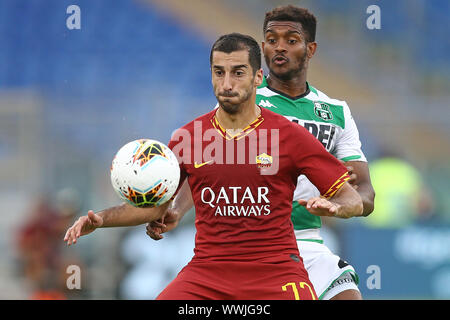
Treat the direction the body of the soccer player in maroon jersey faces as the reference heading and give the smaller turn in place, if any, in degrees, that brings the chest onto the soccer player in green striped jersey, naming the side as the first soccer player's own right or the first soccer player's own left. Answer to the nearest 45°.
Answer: approximately 135° to the first soccer player's own left

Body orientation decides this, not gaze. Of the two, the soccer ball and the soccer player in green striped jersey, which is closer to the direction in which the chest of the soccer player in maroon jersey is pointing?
the soccer ball

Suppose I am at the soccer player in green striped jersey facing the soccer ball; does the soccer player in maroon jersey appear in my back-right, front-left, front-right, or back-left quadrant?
front-left

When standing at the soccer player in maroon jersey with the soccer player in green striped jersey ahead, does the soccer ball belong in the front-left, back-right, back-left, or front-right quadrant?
back-left

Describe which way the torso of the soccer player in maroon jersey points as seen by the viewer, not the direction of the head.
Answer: toward the camera

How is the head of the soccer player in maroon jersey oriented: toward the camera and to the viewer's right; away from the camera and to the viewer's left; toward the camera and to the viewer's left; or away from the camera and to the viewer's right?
toward the camera and to the viewer's left

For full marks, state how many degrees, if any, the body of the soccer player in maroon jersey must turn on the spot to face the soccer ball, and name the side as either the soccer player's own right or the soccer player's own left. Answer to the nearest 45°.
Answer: approximately 90° to the soccer player's own right

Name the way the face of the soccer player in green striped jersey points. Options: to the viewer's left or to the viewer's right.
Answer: to the viewer's left
